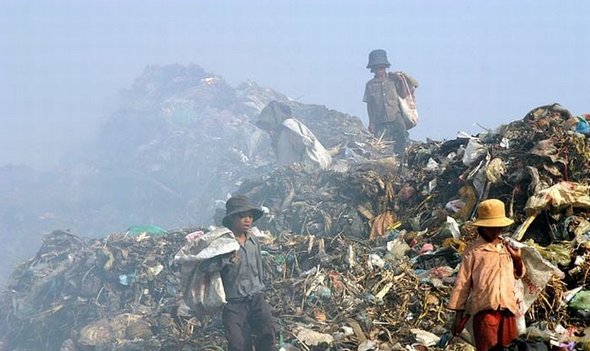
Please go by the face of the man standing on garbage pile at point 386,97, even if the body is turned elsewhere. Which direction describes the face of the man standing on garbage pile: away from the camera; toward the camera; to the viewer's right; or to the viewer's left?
toward the camera

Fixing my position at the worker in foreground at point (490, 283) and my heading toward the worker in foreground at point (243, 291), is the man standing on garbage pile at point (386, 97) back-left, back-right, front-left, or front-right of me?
front-right

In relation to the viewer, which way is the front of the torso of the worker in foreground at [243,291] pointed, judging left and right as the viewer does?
facing the viewer and to the right of the viewer

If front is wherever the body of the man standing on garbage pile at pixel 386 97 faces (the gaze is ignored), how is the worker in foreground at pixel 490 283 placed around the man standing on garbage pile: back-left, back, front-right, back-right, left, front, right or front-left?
front

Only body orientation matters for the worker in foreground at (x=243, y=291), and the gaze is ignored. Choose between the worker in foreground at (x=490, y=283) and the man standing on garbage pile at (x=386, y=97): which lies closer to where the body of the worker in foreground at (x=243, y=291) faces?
the worker in foreground

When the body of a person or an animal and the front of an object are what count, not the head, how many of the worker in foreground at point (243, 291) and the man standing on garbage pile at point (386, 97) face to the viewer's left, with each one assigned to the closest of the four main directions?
0

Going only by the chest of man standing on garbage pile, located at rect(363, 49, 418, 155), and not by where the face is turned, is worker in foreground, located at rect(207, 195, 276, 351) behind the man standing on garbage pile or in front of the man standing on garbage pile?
in front

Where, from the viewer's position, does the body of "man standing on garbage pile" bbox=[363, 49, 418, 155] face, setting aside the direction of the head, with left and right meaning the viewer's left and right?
facing the viewer

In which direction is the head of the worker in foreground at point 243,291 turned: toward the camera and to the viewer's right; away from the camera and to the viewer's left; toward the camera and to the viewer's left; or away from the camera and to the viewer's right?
toward the camera and to the viewer's right

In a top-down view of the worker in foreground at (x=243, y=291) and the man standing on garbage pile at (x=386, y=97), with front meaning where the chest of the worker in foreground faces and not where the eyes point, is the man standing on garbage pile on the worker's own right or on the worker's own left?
on the worker's own left
